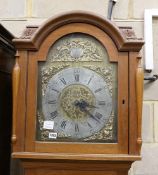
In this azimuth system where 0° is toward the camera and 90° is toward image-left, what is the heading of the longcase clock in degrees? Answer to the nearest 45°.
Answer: approximately 0°

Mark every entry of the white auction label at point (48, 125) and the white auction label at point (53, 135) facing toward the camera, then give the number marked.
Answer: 2

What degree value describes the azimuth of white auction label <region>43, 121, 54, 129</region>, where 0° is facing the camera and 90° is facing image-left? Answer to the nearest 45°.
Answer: approximately 0°
